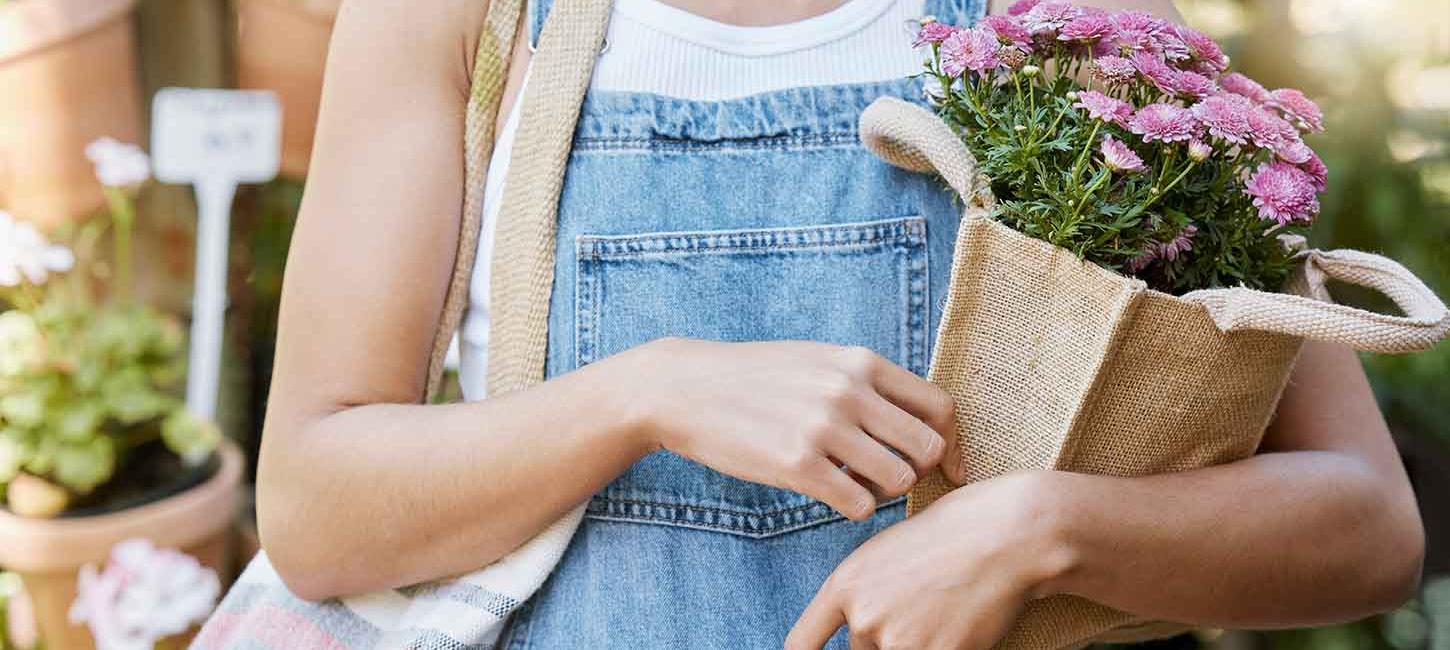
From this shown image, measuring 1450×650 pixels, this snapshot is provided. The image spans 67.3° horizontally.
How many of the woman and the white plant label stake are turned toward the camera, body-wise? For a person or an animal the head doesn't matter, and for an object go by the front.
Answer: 2

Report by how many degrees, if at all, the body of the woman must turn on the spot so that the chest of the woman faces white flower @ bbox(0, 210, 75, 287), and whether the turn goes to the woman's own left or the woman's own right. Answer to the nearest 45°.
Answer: approximately 135° to the woman's own right

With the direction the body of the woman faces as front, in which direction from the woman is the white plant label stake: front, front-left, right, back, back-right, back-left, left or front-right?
back-right

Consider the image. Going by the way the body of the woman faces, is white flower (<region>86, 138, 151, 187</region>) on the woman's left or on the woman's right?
on the woman's right

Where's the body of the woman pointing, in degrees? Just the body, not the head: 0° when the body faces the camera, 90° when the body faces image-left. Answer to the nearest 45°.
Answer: approximately 0°

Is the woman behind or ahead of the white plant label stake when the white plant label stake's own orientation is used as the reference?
ahead
